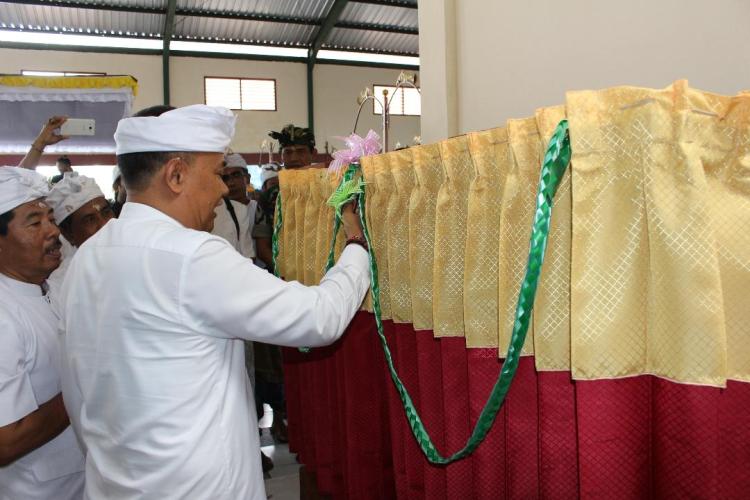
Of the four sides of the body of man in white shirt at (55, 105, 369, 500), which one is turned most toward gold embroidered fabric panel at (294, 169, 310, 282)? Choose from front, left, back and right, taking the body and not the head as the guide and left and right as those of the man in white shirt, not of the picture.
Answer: front

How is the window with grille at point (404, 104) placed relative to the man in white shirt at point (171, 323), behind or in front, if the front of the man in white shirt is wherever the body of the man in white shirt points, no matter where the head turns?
in front

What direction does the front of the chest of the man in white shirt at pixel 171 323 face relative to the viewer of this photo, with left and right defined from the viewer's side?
facing away from the viewer and to the right of the viewer

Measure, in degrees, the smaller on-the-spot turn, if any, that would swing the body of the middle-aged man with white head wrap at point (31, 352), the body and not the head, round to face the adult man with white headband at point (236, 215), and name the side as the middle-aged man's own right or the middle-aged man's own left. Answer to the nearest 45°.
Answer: approximately 45° to the middle-aged man's own left

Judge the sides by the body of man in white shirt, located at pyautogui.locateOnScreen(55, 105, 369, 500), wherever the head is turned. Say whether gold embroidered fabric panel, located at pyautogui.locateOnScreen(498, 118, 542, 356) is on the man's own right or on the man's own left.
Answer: on the man's own right

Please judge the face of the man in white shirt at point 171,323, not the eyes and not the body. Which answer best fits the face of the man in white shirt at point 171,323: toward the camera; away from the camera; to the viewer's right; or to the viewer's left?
to the viewer's right

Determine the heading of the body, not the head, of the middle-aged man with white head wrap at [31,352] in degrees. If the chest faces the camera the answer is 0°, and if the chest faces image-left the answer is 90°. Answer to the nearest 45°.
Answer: approximately 270°
